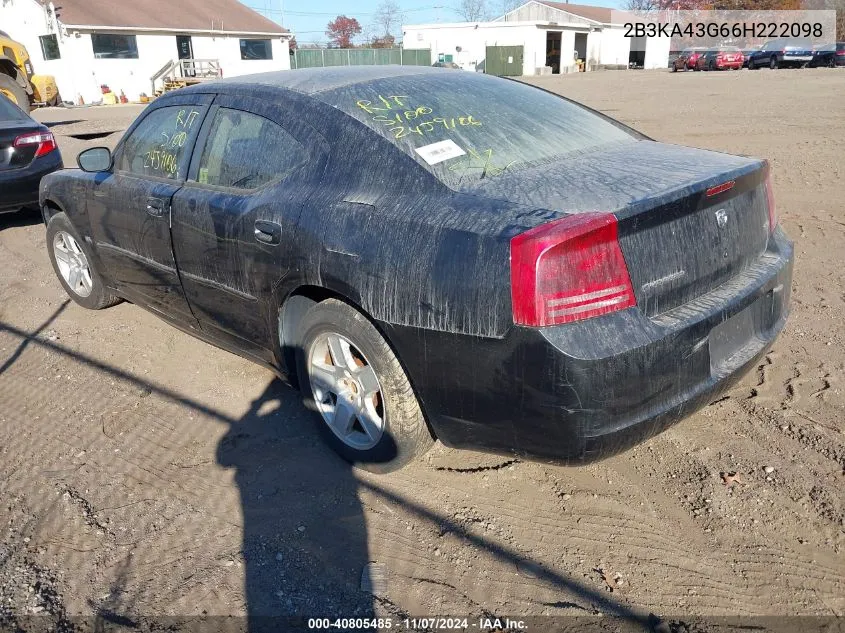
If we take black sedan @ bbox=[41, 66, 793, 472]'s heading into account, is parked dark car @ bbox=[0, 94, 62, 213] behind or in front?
in front

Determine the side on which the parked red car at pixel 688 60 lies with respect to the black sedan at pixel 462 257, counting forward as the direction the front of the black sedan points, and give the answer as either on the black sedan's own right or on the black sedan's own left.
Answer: on the black sedan's own right

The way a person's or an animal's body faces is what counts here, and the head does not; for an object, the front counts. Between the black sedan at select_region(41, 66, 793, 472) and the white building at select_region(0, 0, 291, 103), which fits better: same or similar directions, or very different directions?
very different directions

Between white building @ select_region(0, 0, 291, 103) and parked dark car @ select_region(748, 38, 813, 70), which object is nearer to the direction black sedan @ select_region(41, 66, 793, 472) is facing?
the white building

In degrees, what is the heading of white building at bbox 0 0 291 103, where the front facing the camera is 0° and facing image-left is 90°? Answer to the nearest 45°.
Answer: approximately 315°

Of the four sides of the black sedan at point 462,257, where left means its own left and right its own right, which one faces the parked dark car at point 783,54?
right

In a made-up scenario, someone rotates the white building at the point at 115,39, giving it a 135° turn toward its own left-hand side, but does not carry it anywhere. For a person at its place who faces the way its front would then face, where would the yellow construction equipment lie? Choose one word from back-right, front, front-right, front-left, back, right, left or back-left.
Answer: back

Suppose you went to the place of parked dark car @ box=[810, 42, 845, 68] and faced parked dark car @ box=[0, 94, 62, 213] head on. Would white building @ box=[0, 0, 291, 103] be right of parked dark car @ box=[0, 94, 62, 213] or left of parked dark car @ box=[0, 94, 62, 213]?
right

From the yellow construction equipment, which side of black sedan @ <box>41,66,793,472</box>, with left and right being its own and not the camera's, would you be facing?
front

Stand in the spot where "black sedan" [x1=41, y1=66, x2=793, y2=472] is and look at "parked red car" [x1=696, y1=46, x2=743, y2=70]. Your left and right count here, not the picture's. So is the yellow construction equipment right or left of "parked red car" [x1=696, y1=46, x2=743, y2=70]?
left

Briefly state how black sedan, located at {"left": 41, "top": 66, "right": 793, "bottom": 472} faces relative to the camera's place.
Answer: facing away from the viewer and to the left of the viewer
